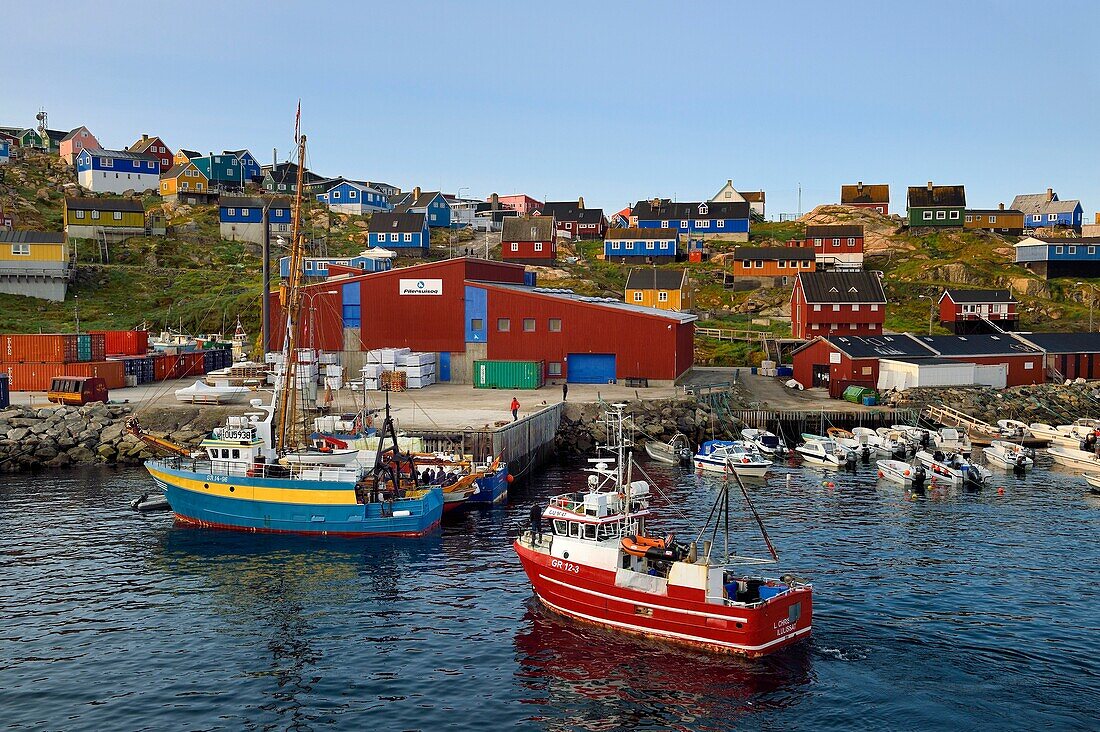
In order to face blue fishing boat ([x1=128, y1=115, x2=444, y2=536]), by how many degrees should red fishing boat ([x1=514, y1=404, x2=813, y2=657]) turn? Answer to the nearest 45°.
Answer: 0° — it already faces it

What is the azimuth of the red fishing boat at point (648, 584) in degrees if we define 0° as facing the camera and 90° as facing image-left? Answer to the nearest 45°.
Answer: approximately 135°

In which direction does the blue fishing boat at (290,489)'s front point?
to the viewer's left

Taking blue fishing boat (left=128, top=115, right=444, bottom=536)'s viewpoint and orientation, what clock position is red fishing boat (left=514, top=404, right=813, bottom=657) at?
The red fishing boat is roughly at 8 o'clock from the blue fishing boat.
